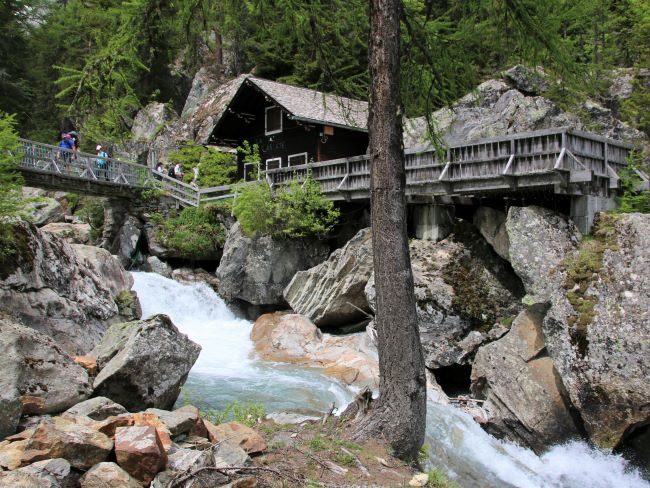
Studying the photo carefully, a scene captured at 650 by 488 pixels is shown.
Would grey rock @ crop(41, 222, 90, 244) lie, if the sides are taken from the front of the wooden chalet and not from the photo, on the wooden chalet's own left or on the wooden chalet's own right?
on the wooden chalet's own right

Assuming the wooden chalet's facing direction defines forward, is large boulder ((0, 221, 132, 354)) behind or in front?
in front

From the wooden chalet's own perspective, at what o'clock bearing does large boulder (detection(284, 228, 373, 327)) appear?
The large boulder is roughly at 10 o'clock from the wooden chalet.

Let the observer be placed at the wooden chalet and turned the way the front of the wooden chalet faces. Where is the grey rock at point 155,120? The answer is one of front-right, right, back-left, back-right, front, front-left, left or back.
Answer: right

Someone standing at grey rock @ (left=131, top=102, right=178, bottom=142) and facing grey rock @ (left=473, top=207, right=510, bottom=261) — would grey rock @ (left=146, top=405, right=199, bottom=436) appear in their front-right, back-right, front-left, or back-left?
front-right

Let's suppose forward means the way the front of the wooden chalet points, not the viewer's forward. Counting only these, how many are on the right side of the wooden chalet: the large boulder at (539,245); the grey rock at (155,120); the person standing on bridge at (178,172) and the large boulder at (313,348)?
2

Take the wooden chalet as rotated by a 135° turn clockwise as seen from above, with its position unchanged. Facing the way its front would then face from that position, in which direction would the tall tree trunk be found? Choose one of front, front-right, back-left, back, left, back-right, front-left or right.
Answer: back

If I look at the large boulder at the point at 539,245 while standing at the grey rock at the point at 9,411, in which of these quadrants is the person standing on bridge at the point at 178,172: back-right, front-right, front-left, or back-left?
front-left

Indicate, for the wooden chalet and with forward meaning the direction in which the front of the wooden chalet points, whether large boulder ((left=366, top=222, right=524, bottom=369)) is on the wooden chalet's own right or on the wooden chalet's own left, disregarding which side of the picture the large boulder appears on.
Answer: on the wooden chalet's own left

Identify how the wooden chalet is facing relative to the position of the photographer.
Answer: facing the viewer and to the left of the viewer

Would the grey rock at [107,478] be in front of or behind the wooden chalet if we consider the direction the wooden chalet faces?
in front

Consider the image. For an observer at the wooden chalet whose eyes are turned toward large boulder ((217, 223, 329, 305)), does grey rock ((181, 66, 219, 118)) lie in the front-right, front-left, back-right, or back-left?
back-right

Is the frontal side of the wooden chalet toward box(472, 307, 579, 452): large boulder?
no

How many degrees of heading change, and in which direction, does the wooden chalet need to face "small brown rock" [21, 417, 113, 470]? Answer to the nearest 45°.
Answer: approximately 45° to its left

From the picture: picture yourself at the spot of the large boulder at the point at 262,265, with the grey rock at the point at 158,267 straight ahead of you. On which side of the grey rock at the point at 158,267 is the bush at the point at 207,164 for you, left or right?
right
